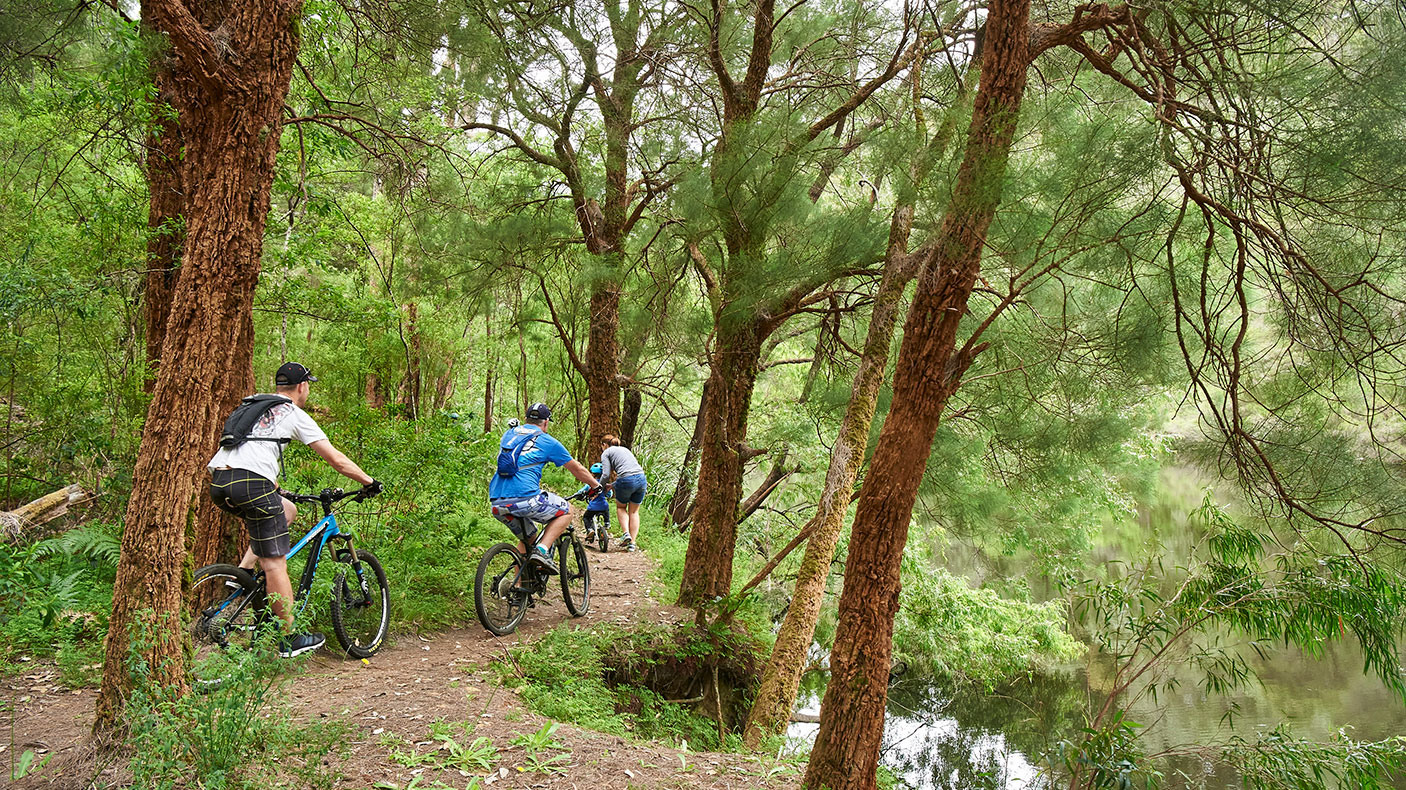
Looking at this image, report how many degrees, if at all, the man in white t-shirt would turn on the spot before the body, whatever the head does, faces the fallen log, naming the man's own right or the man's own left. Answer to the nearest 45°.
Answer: approximately 90° to the man's own left

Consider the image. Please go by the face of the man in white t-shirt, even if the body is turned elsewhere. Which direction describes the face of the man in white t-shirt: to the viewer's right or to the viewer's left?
to the viewer's right

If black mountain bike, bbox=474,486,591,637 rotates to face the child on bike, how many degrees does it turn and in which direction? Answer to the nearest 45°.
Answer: approximately 45° to its left

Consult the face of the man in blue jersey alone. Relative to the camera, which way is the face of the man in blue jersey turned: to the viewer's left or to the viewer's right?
to the viewer's right

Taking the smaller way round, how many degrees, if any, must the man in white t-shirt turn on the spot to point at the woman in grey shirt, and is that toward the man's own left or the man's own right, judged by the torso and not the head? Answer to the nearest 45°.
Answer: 0° — they already face them

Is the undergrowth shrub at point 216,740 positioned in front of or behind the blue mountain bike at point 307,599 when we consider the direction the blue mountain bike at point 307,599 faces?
behind

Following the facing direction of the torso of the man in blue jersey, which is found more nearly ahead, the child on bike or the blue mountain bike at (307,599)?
the child on bike

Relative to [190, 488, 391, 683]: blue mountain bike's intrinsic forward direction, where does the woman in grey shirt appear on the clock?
The woman in grey shirt is roughly at 12 o'clock from the blue mountain bike.

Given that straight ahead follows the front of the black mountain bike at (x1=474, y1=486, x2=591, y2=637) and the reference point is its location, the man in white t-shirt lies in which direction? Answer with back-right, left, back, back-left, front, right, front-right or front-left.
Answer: back

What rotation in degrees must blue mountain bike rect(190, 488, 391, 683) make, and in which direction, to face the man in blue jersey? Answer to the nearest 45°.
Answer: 0° — it already faces them

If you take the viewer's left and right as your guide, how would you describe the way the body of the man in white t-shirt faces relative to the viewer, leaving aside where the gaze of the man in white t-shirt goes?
facing away from the viewer and to the right of the viewer

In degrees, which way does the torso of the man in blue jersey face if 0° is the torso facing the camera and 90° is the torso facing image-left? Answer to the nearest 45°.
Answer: approximately 225°
